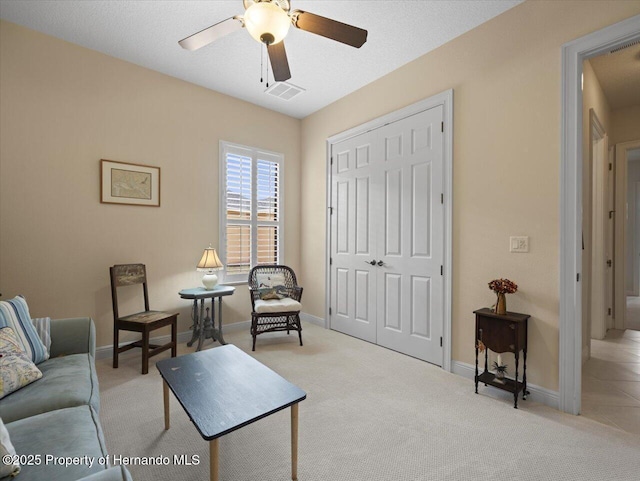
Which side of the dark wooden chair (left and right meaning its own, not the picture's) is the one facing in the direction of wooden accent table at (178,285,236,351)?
left

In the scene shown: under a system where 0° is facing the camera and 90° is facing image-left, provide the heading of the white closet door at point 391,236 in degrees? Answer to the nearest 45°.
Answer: approximately 45°

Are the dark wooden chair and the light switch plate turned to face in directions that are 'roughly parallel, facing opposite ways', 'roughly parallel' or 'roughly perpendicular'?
roughly perpendicular

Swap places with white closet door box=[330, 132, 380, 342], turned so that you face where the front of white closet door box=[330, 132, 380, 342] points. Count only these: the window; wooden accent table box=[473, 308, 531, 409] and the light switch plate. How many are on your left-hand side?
2

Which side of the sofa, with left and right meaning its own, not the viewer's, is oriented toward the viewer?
right

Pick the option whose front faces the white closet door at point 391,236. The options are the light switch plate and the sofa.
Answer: the sofa

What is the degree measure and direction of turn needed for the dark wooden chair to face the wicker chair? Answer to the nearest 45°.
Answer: approximately 45° to its left

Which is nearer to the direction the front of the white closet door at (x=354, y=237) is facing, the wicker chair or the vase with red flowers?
the wicker chair

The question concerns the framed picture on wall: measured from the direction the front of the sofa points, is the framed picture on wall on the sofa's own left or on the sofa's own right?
on the sofa's own left

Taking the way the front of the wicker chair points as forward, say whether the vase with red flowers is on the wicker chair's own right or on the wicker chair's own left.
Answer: on the wicker chair's own left

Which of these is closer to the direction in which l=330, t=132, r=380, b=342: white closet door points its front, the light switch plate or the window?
the window

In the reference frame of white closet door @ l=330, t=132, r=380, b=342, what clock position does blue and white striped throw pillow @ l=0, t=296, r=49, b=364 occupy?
The blue and white striped throw pillow is roughly at 12 o'clock from the white closet door.

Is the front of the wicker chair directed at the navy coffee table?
yes
